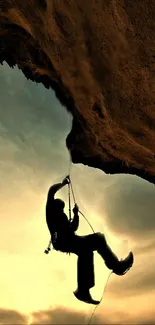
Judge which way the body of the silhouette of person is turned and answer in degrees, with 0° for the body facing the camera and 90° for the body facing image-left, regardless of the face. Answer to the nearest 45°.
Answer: approximately 270°
